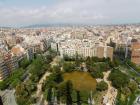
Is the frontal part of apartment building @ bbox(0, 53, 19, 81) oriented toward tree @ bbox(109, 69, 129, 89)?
yes

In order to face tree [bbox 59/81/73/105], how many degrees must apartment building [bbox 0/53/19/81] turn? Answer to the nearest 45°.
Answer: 0° — it already faces it

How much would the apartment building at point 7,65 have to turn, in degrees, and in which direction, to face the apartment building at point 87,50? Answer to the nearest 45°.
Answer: approximately 45° to its left

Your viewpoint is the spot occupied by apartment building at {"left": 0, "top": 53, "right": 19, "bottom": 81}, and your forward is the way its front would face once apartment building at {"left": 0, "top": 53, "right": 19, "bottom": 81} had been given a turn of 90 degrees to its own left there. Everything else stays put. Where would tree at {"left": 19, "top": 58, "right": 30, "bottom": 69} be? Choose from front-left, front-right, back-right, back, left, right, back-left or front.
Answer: front

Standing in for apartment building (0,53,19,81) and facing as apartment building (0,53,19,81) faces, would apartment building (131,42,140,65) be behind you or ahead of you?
ahead

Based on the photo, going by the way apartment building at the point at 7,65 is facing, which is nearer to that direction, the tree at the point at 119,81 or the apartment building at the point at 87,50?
the tree

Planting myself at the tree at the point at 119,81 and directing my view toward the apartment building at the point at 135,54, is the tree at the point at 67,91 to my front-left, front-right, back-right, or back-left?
back-left

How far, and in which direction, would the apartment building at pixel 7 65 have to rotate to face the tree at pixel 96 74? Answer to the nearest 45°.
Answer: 0° — it already faces it

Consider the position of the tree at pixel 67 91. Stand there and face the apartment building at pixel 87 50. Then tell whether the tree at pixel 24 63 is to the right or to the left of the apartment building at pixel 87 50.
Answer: left

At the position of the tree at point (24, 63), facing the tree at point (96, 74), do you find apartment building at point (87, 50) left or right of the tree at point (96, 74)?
left

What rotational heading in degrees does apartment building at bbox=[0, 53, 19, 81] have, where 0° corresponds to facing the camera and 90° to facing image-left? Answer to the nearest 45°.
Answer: approximately 315°
